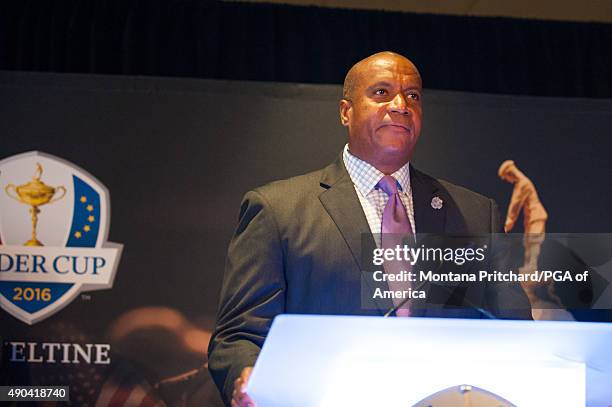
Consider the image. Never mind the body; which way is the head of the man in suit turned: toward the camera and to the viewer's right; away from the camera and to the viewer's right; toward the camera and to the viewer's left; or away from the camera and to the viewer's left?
toward the camera and to the viewer's right

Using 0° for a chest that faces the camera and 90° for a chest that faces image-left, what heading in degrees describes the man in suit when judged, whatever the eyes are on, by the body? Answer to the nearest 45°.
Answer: approximately 315°
